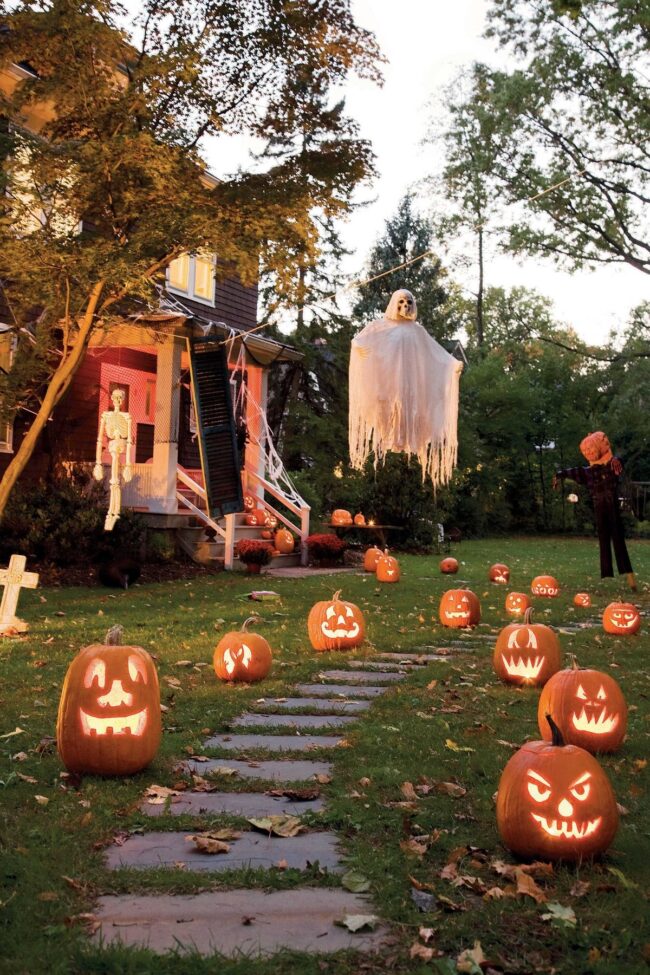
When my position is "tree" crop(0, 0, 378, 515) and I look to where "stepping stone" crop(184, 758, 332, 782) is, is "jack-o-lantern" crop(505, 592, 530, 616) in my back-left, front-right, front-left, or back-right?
front-left

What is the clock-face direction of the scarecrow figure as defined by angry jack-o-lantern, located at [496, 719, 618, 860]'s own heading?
The scarecrow figure is roughly at 6 o'clock from the angry jack-o-lantern.

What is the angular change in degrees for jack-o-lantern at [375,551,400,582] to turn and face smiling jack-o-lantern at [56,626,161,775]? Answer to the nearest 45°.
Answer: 0° — it already faces it

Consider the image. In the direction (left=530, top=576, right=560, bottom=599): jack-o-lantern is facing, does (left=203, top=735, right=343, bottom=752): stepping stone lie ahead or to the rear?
ahead

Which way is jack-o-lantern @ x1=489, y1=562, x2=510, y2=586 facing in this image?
toward the camera

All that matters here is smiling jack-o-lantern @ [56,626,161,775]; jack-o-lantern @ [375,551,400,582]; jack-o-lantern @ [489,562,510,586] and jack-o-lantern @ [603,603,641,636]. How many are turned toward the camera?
4

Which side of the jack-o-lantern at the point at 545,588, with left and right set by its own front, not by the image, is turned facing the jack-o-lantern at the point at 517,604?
front

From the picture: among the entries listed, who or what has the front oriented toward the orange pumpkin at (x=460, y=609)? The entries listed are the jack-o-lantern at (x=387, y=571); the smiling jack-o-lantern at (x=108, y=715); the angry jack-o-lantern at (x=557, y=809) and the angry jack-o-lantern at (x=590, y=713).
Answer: the jack-o-lantern

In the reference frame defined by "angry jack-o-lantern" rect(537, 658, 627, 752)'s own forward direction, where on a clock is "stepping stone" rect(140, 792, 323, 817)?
The stepping stone is roughly at 3 o'clock from the angry jack-o-lantern.

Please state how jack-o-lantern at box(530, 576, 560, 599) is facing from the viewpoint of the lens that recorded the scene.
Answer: facing the viewer

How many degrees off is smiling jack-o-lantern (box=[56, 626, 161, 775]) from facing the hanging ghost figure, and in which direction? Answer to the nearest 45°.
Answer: approximately 135° to its left

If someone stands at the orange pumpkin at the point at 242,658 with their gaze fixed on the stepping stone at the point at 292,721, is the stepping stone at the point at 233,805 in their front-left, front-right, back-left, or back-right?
front-right

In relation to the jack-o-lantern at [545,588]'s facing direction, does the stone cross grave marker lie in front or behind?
in front

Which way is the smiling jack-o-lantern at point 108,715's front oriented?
toward the camera

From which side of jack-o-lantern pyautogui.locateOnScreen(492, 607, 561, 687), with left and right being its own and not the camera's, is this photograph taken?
front

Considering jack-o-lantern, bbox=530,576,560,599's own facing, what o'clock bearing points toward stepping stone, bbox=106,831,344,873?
The stepping stone is roughly at 12 o'clock from the jack-o-lantern.

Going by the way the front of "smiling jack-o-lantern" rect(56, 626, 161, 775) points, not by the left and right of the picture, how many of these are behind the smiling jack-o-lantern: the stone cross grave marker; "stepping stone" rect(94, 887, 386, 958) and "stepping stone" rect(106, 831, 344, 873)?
1
